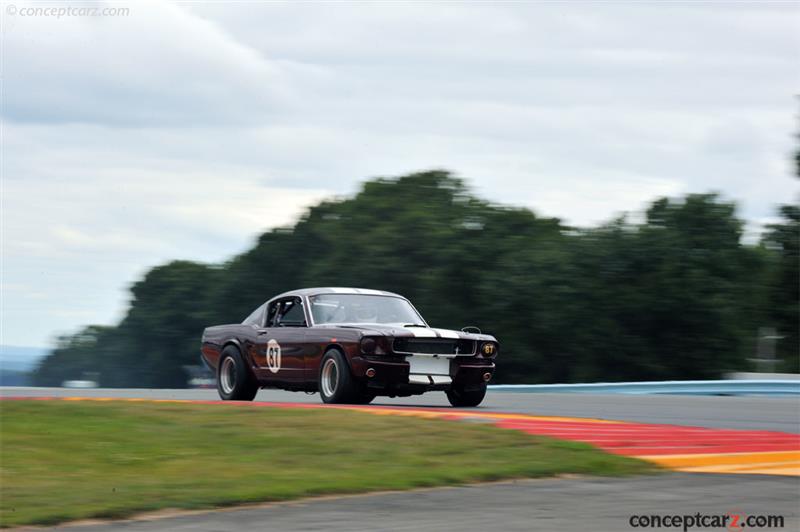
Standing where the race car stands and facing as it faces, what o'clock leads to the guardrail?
The guardrail is roughly at 9 o'clock from the race car.

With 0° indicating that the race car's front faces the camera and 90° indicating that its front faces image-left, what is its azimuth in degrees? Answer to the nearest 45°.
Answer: approximately 315°

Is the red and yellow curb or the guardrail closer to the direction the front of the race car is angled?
the red and yellow curb

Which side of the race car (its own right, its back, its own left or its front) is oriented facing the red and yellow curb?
front
